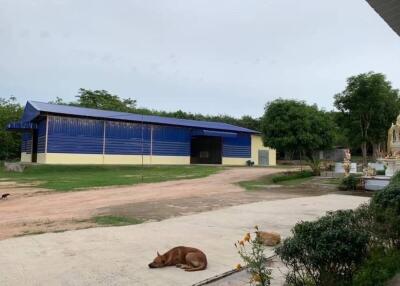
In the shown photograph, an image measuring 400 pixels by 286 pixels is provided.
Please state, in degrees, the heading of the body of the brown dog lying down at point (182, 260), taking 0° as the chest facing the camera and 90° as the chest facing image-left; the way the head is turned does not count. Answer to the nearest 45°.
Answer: approximately 90°

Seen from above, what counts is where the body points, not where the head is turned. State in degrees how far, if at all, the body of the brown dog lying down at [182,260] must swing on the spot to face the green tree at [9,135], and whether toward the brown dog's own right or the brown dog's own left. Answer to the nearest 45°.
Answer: approximately 45° to the brown dog's own right

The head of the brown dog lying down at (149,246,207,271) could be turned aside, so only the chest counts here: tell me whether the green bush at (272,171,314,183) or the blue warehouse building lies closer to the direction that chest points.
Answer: the blue warehouse building

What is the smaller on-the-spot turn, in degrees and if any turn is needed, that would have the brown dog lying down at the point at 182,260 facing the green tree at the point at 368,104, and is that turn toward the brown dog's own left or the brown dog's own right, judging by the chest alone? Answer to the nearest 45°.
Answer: approximately 135° to the brown dog's own right

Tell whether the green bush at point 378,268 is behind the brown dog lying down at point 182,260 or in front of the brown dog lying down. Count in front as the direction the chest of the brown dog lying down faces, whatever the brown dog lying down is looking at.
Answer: behind

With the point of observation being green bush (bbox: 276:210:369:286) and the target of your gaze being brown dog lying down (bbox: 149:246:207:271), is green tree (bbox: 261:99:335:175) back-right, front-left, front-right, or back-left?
front-right

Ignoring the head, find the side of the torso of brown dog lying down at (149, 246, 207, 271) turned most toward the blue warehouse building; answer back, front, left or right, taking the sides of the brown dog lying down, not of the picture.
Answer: right

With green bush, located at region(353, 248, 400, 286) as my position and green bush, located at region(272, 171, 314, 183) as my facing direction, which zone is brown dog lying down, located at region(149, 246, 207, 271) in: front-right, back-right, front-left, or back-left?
front-left

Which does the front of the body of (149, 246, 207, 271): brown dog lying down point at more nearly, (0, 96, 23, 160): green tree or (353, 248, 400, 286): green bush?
the green tree

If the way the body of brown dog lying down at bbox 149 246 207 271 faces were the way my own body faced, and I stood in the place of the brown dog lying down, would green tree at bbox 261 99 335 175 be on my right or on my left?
on my right

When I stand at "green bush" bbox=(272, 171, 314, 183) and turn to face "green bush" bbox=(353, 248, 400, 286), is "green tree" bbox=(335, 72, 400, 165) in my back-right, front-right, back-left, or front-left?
back-left

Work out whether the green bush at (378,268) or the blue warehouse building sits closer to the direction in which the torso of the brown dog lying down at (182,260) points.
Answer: the blue warehouse building
